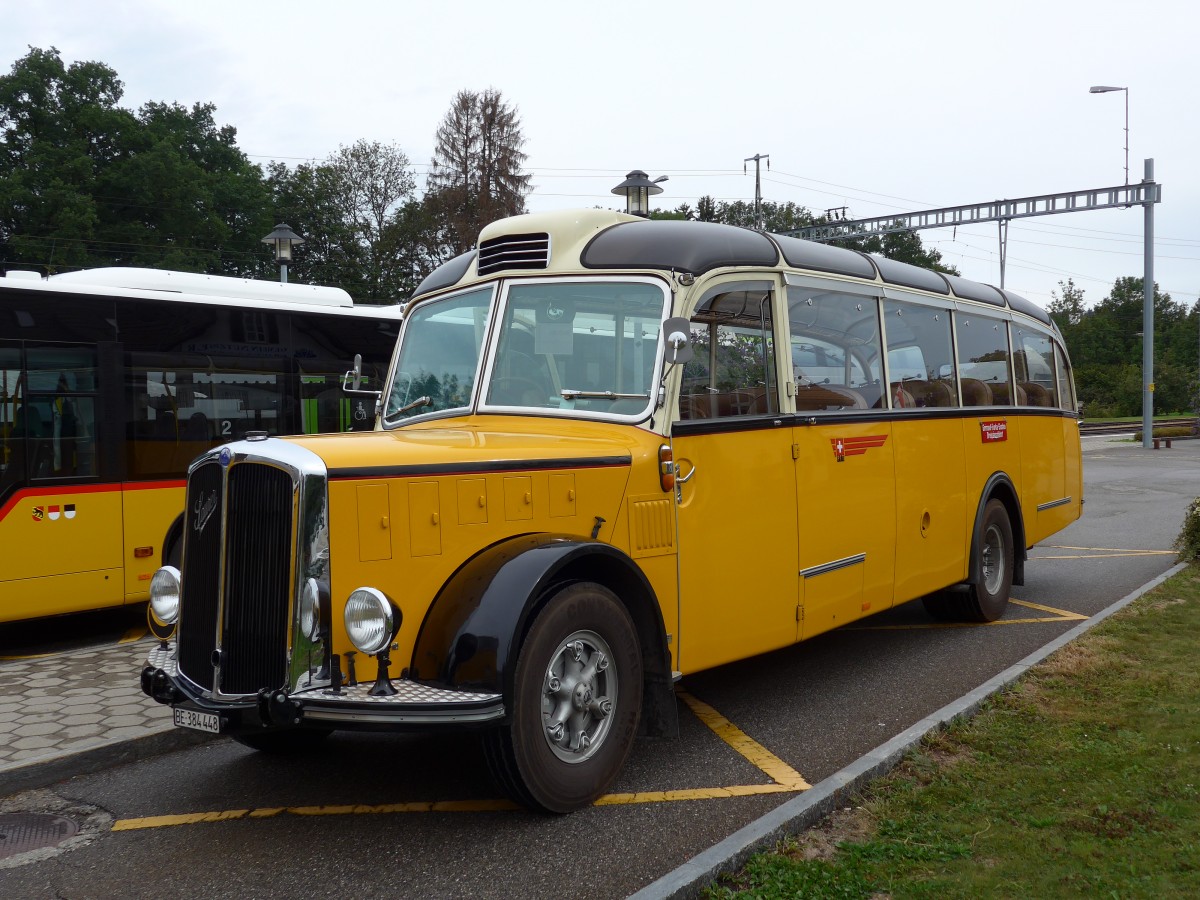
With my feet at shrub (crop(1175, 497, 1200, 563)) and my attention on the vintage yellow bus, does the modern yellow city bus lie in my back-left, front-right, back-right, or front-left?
front-right

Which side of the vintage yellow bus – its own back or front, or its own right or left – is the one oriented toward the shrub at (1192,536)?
back

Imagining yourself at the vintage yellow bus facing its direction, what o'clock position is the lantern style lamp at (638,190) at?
The lantern style lamp is roughly at 5 o'clock from the vintage yellow bus.

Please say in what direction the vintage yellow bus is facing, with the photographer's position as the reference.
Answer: facing the viewer and to the left of the viewer

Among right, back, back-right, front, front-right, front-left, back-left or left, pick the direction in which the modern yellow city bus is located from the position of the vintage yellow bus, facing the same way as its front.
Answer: right

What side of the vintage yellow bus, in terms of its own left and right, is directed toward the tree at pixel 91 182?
right

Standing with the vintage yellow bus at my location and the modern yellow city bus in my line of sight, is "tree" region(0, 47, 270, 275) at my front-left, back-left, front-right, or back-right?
front-right

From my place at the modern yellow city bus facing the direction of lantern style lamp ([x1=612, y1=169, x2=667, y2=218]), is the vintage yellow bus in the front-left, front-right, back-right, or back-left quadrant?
front-right
